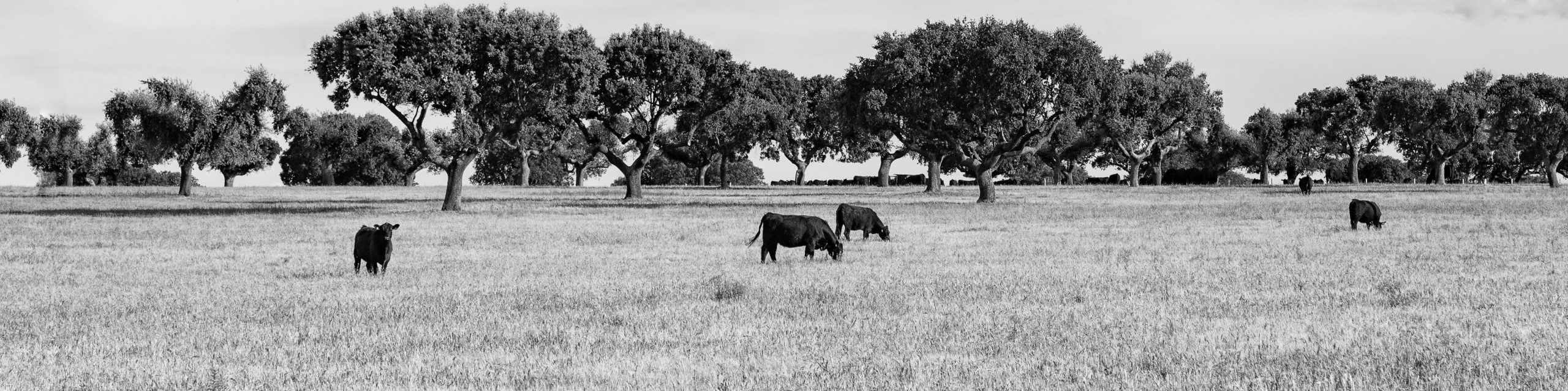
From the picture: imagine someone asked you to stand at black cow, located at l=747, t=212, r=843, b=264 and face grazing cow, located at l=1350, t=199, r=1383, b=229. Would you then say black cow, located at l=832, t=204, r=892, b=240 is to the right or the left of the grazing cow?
left

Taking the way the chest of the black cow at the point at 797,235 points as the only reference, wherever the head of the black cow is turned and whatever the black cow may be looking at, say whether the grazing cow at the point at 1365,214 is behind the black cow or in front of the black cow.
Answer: in front

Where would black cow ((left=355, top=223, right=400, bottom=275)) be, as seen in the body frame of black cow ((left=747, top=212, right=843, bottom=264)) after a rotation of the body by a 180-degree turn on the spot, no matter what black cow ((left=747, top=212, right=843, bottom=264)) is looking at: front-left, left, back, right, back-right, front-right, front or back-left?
front

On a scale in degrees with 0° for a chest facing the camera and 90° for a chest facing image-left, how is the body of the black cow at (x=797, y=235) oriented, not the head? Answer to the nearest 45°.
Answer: approximately 270°

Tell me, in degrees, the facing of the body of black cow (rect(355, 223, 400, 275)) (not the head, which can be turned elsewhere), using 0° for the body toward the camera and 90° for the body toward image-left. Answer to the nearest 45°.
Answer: approximately 315°

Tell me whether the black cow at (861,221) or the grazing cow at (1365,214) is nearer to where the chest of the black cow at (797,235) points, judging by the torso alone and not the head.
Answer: the grazing cow

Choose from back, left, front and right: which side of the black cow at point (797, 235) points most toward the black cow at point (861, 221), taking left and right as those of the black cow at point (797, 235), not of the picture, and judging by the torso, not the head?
left
